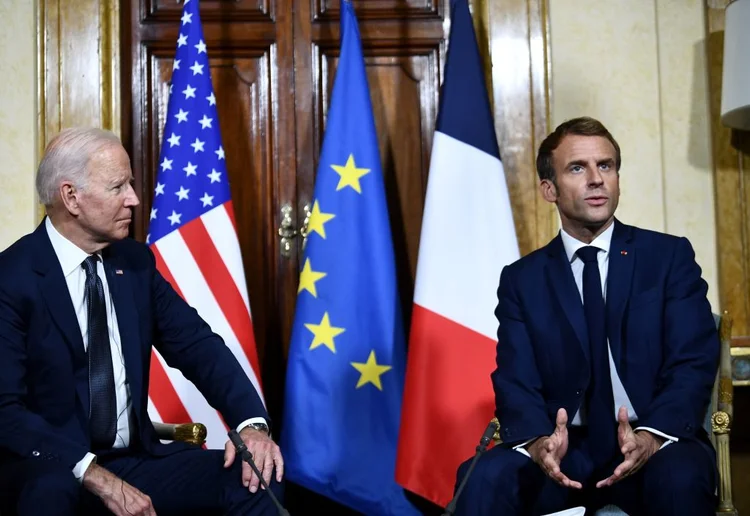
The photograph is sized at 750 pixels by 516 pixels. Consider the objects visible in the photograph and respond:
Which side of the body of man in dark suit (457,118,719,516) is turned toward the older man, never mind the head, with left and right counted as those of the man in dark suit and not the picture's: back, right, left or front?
right

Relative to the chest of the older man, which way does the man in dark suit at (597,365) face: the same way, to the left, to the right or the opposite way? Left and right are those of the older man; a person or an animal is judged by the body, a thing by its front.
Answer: to the right

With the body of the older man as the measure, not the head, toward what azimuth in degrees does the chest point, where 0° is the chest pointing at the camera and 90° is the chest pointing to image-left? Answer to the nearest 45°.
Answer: approximately 315°

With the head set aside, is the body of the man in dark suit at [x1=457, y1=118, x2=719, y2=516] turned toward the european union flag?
no

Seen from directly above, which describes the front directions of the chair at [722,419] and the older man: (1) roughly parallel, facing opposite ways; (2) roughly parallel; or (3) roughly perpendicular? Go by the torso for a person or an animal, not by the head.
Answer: roughly perpendicular

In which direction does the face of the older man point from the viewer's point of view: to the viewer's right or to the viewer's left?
to the viewer's right

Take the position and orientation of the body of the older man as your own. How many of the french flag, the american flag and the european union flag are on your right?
0

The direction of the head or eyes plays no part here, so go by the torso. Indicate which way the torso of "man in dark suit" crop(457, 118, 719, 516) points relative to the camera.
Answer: toward the camera

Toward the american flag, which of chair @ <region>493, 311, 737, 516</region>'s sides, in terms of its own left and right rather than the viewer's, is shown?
right

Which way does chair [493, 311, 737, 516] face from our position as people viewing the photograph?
facing the viewer

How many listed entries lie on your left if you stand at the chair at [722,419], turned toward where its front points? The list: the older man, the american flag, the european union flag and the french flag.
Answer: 0

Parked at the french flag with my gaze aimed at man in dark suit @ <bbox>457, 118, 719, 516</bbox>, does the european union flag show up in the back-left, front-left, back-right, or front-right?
back-right
